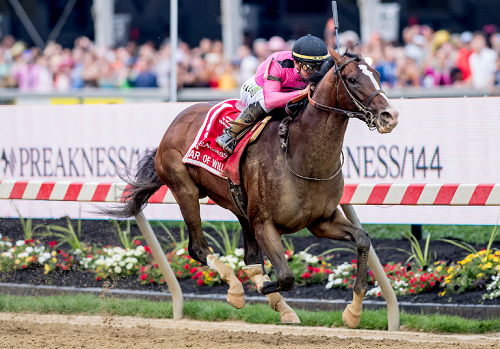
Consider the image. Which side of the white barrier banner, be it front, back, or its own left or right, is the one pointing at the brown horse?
front

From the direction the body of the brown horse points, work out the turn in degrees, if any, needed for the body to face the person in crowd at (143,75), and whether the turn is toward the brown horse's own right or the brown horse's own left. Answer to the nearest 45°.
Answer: approximately 135° to the brown horse's own left

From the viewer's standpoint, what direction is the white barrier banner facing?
toward the camera

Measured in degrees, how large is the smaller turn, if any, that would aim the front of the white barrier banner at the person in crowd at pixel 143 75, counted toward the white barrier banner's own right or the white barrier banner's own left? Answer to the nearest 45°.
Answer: approximately 135° to the white barrier banner's own right

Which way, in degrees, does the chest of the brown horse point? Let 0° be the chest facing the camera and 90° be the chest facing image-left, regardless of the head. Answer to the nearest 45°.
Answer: approximately 315°

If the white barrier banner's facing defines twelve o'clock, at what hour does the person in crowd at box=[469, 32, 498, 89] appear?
The person in crowd is roughly at 7 o'clock from the white barrier banner.

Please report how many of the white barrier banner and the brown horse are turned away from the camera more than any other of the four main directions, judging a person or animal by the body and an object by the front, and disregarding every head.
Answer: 0

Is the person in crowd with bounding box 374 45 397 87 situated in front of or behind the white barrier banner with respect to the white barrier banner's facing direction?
behind

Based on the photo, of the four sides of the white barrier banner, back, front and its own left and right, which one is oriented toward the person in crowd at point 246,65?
back
